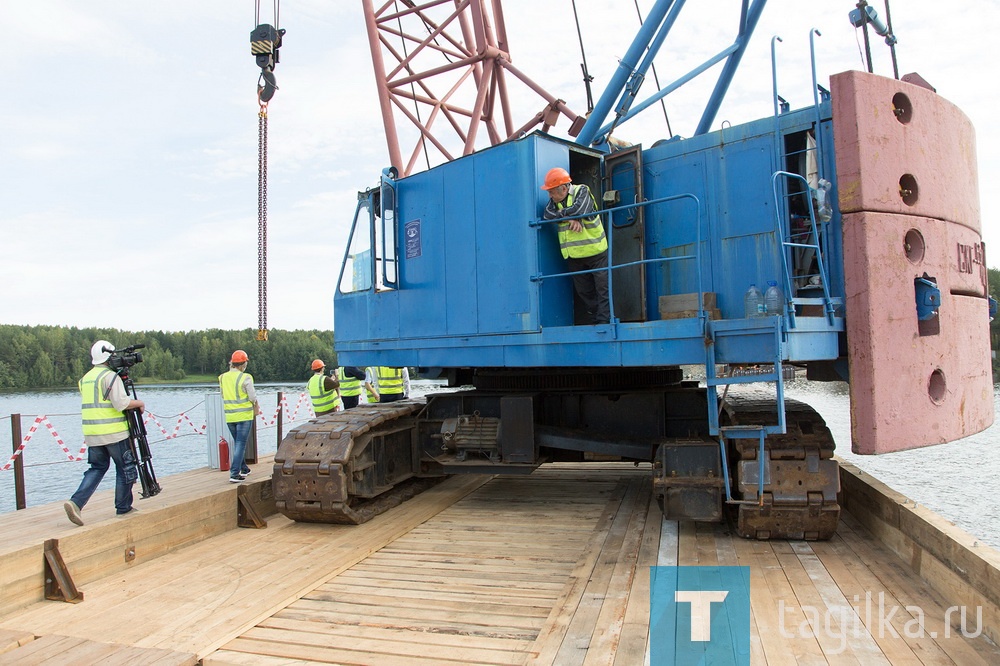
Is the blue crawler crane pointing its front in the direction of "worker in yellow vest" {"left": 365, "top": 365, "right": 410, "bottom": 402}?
yes

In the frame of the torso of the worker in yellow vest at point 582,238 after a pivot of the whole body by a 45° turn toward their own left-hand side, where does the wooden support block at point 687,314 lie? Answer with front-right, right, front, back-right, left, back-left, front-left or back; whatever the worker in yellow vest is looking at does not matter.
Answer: left

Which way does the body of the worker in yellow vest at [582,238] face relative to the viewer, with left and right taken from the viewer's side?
facing the viewer and to the left of the viewer

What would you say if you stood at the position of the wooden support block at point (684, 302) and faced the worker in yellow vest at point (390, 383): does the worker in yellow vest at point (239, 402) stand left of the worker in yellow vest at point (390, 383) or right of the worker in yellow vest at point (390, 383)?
left

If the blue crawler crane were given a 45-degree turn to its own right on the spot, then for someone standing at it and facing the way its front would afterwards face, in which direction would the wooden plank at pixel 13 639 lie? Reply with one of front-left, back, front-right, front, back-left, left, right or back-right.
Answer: back-left

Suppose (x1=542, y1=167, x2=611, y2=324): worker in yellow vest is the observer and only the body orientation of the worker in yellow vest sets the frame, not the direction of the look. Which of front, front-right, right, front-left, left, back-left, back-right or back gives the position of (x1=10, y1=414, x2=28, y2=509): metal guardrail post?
front-right

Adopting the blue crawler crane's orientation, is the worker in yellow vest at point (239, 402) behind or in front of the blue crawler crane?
in front

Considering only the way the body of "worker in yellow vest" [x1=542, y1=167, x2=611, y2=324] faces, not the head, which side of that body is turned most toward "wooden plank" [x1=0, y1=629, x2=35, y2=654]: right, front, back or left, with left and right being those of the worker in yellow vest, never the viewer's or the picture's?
front

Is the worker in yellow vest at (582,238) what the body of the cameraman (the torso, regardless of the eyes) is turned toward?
no

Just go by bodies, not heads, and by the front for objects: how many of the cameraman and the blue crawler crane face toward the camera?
0

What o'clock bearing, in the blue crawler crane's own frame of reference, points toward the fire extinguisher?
The fire extinguisher is roughly at 11 o'clock from the blue crawler crane.

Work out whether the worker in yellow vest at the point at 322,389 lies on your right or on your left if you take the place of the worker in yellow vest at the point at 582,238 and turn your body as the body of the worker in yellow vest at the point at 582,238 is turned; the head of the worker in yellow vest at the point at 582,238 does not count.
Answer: on your right

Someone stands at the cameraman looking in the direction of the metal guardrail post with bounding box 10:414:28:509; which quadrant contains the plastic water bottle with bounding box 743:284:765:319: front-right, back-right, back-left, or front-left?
back-right

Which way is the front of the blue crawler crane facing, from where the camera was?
facing away from the viewer and to the left of the viewer

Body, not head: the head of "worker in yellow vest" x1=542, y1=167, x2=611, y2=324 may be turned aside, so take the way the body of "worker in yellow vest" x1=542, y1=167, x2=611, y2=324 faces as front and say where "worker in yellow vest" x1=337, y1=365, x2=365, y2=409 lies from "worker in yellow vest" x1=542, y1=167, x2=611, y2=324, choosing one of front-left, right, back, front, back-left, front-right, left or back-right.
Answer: right
